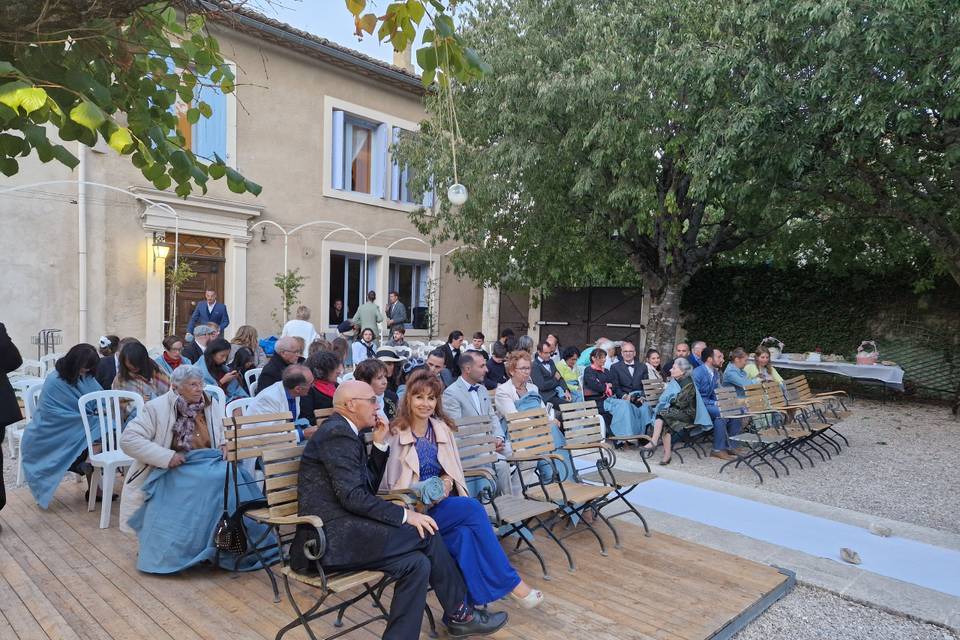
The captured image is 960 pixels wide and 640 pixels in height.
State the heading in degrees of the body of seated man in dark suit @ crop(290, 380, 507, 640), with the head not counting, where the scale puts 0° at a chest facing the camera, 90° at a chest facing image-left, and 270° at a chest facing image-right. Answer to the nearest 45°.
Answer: approximately 270°

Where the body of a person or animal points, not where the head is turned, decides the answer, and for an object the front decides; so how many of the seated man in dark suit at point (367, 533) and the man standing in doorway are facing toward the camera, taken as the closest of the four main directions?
1

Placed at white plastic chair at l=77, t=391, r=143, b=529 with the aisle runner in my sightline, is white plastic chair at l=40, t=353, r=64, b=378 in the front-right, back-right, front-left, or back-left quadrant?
back-left

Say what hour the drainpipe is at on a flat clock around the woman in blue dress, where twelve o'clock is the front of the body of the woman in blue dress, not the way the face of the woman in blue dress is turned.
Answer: The drainpipe is roughly at 6 o'clock from the woman in blue dress.

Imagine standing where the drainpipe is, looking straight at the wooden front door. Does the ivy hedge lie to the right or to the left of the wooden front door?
right

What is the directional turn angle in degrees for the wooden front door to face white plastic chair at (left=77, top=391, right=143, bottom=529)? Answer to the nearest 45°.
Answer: approximately 45° to its right

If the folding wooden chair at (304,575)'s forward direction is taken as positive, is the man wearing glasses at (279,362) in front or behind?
behind

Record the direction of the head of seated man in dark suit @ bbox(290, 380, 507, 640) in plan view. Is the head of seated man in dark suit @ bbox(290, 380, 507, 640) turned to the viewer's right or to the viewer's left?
to the viewer's right

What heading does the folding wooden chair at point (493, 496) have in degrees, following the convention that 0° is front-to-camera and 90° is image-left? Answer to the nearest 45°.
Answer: approximately 315°

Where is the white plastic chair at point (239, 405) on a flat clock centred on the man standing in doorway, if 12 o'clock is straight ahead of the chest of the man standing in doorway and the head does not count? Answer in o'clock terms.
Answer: The white plastic chair is roughly at 12 o'clock from the man standing in doorway.
